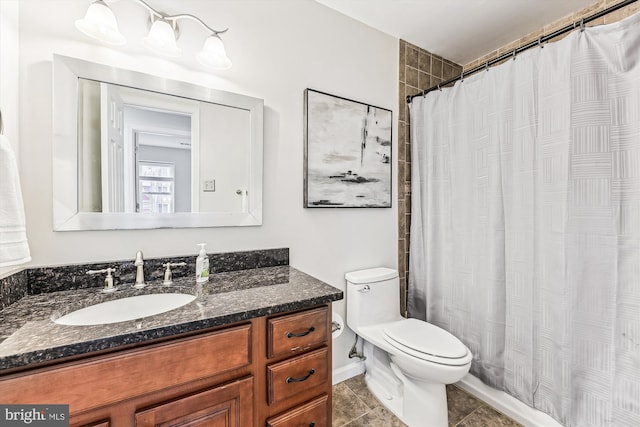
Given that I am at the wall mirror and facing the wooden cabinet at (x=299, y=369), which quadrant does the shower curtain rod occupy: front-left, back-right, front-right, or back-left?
front-left

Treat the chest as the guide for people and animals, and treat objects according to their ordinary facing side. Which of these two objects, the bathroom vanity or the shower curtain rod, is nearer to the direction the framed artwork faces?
the shower curtain rod

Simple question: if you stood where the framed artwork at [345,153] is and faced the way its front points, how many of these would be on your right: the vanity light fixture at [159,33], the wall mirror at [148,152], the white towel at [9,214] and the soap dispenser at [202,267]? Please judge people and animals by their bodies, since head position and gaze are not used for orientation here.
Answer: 4

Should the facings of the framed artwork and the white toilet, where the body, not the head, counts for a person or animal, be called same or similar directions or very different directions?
same or similar directions

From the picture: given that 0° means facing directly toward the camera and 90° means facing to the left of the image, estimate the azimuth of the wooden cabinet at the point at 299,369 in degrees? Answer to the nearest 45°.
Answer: approximately 315°

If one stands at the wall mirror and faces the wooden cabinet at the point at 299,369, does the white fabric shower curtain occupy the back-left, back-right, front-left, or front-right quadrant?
front-left

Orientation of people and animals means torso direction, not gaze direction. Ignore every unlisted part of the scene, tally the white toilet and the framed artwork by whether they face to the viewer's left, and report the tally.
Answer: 0

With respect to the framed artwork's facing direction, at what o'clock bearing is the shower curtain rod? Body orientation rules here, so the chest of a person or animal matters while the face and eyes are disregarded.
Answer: The shower curtain rod is roughly at 11 o'clock from the framed artwork.

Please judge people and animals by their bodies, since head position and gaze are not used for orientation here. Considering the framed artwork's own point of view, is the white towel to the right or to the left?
on its right

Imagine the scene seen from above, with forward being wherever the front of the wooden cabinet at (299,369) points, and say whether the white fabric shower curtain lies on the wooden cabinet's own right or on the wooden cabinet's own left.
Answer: on the wooden cabinet's own left

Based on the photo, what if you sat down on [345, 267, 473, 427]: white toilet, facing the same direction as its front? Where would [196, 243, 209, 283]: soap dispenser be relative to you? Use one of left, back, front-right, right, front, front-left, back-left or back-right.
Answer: right

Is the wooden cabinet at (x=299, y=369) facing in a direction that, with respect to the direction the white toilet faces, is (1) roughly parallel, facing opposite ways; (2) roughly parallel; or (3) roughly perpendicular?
roughly parallel
